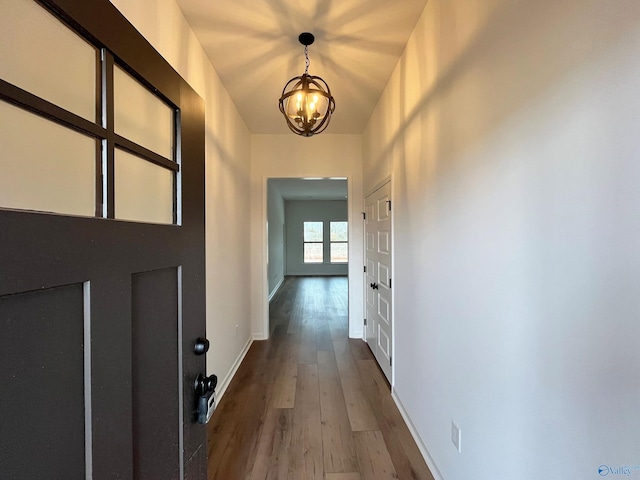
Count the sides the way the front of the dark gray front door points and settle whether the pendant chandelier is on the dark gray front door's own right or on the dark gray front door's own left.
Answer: on the dark gray front door's own left

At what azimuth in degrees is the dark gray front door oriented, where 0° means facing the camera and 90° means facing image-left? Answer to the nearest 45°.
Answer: approximately 315°

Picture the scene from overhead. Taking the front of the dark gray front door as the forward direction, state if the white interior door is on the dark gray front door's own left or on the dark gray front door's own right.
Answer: on the dark gray front door's own left
